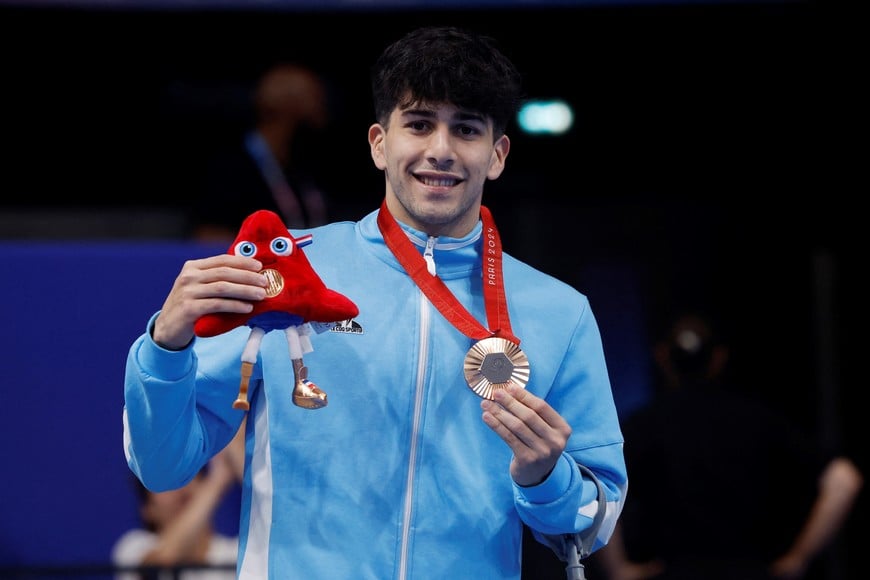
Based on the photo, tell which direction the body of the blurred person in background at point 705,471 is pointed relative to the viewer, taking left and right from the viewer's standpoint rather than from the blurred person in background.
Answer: facing away from the viewer

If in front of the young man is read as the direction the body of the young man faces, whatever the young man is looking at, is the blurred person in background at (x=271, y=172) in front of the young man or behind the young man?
behind

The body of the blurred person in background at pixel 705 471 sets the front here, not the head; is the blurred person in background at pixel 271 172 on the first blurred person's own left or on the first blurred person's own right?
on the first blurred person's own left

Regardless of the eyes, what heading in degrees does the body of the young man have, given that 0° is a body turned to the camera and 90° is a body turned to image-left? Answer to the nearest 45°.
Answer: approximately 0°

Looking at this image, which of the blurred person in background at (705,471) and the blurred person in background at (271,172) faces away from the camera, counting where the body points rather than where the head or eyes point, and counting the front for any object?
the blurred person in background at (705,471)

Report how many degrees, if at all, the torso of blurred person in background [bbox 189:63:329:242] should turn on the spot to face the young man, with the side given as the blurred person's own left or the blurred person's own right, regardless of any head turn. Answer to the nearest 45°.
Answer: approximately 45° to the blurred person's own right

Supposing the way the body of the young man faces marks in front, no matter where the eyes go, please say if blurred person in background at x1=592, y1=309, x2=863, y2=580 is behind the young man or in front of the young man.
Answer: behind

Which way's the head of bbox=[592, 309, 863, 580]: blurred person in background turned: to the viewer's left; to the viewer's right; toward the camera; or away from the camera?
away from the camera

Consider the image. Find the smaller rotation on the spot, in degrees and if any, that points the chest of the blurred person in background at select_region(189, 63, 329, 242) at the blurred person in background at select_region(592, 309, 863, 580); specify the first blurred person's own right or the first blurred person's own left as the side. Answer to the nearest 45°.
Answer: approximately 45° to the first blurred person's own left
